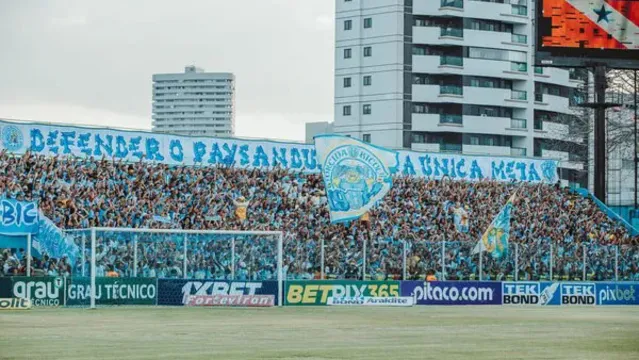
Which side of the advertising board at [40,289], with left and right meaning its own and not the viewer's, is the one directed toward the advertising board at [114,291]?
left

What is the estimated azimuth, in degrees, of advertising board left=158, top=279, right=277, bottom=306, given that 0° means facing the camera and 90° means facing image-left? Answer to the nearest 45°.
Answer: approximately 0°

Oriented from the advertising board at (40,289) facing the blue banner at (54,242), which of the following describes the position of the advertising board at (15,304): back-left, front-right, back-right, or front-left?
back-left
